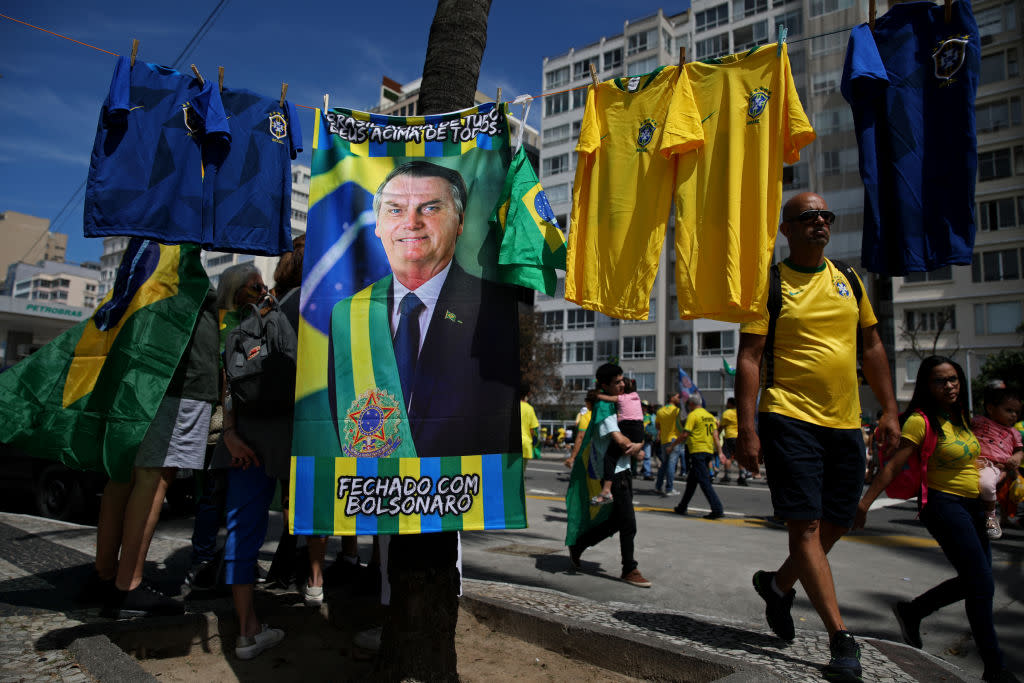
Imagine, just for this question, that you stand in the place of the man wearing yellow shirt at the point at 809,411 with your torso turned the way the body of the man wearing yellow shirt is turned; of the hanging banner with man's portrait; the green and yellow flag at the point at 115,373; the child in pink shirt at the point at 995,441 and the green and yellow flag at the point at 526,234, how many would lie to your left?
1

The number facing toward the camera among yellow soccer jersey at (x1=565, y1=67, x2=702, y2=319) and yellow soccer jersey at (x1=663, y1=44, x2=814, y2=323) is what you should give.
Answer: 2

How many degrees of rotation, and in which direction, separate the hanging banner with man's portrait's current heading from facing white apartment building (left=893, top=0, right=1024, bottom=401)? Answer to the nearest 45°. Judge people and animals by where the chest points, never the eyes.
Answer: approximately 135° to its left

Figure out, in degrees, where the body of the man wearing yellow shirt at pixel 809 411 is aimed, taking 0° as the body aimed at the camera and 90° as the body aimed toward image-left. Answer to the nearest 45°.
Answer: approximately 315°

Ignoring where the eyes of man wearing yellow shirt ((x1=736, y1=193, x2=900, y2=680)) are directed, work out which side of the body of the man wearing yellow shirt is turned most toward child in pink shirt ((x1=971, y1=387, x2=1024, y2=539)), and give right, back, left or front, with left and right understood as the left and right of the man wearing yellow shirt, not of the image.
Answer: left

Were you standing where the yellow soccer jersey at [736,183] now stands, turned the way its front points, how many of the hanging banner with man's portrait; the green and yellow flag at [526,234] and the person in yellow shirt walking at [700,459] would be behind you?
1

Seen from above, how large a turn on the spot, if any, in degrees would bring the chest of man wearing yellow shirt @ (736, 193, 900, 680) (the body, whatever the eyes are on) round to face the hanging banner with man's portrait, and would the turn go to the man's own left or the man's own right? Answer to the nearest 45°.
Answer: approximately 90° to the man's own right

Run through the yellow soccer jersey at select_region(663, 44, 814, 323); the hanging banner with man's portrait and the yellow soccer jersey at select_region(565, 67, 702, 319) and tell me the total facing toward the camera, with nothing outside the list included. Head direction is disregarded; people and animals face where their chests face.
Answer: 3

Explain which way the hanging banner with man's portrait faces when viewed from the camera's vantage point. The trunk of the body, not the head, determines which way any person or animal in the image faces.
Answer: facing the viewer

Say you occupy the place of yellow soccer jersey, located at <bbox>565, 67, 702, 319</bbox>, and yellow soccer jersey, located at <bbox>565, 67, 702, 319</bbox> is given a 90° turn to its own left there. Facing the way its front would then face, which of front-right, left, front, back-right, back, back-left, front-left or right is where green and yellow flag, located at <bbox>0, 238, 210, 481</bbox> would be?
back

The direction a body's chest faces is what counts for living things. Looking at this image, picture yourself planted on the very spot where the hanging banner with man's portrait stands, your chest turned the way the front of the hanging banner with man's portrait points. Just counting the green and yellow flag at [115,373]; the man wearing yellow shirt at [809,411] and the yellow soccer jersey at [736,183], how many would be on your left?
2
